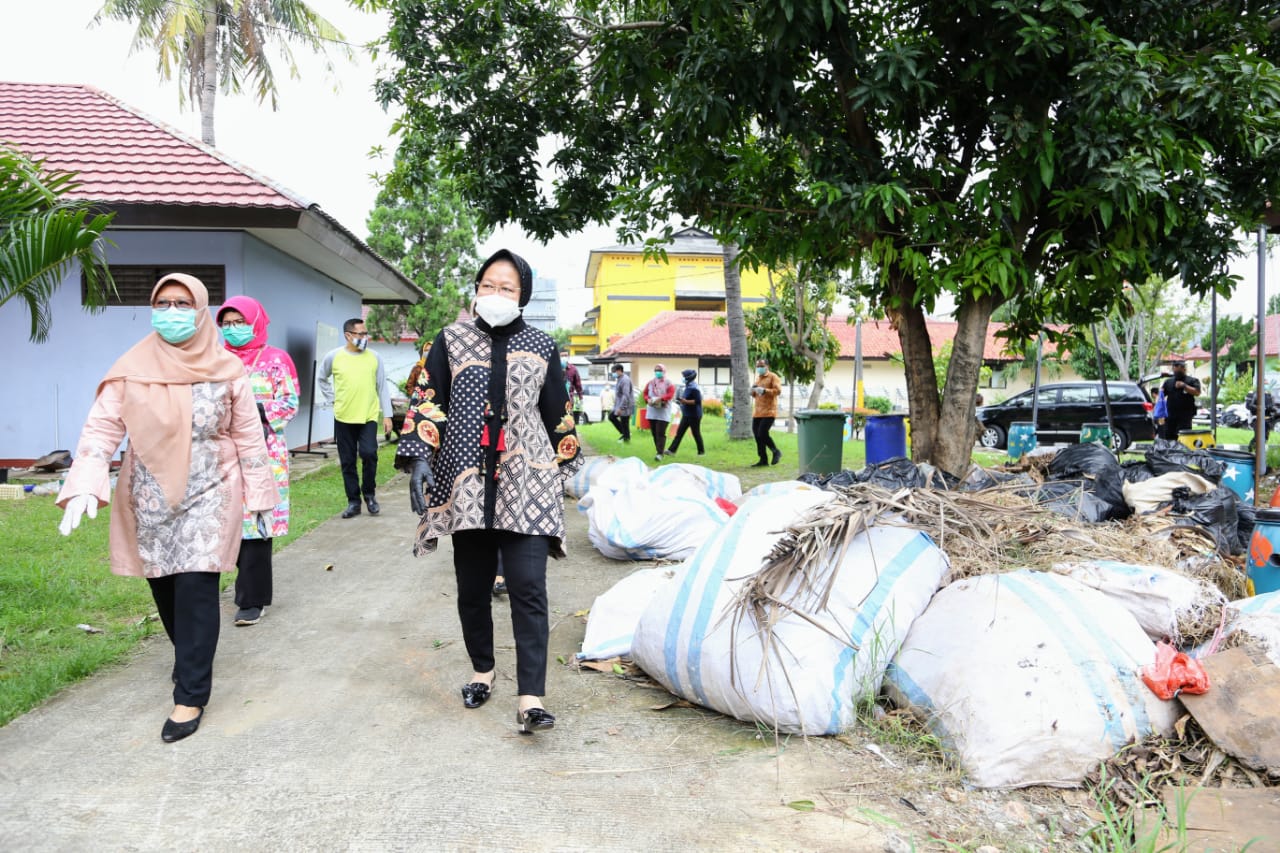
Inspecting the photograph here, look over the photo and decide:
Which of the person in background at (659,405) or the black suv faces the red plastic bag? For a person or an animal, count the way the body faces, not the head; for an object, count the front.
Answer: the person in background

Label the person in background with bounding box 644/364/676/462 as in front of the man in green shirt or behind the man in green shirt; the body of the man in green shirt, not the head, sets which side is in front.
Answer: behind

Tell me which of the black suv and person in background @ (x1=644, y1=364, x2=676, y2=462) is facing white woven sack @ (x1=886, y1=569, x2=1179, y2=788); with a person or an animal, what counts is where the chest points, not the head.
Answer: the person in background

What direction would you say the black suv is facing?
to the viewer's left

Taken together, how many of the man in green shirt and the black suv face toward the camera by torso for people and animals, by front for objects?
1

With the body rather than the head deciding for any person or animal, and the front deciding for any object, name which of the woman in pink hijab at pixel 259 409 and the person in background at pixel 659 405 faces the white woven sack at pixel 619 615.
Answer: the person in background

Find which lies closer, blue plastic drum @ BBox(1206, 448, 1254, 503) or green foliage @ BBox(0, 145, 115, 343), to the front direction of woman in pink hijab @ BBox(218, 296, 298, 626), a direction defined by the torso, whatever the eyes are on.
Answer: the green foliage

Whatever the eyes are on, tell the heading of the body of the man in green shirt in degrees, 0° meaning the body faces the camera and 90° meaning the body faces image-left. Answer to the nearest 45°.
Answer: approximately 0°

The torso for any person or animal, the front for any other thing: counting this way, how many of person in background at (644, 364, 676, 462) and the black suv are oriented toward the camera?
1

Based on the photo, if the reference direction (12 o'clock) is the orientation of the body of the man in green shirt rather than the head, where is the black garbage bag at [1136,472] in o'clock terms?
The black garbage bag is roughly at 10 o'clock from the man in green shirt.
